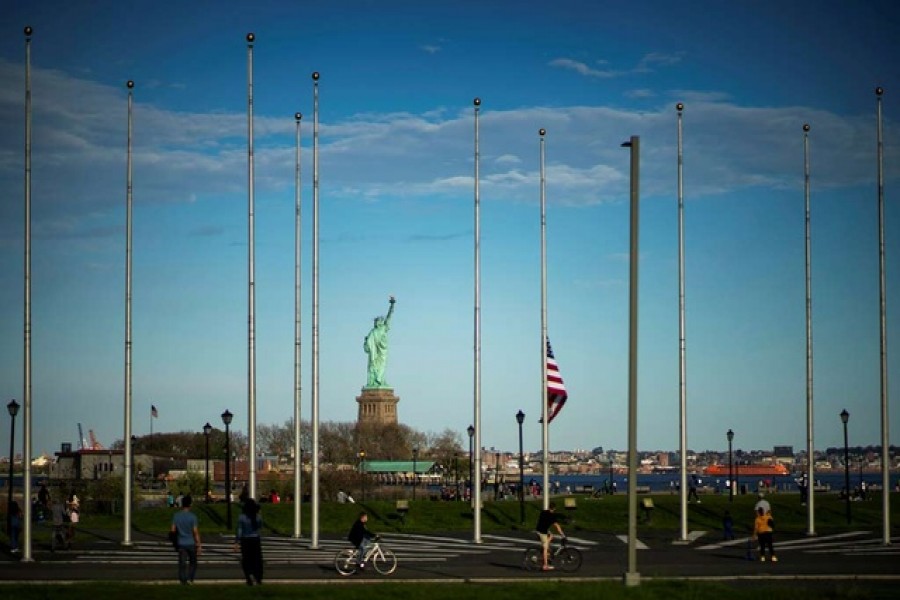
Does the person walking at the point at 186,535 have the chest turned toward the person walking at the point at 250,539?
no

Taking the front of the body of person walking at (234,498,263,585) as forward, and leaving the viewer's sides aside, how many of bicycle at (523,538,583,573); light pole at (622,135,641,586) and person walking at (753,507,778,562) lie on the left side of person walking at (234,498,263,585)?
0

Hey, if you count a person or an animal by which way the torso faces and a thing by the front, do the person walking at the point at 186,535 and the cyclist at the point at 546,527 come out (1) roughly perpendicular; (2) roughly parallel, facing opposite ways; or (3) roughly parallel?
roughly perpendicular

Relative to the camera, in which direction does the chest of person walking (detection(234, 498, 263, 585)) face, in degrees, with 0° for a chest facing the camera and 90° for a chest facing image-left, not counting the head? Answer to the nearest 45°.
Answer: approximately 180°

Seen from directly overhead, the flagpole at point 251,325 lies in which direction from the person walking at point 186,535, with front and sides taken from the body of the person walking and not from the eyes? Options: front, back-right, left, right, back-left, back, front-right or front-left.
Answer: front

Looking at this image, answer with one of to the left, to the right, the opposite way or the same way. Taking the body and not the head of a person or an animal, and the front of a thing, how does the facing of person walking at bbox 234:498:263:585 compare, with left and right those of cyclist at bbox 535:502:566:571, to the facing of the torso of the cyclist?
to the left

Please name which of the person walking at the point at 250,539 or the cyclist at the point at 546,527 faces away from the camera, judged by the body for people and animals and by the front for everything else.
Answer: the person walking

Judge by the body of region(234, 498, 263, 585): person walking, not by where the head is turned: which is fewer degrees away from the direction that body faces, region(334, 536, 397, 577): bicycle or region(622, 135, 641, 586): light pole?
the bicycle

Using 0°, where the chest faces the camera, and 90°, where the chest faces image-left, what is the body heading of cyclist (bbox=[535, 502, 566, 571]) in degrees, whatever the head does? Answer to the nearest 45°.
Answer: approximately 270°

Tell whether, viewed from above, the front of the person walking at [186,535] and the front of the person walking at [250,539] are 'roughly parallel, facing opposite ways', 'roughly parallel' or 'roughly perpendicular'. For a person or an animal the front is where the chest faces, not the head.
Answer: roughly parallel

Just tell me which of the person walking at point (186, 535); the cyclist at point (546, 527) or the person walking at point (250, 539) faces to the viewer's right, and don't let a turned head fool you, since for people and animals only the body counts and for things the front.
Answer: the cyclist
